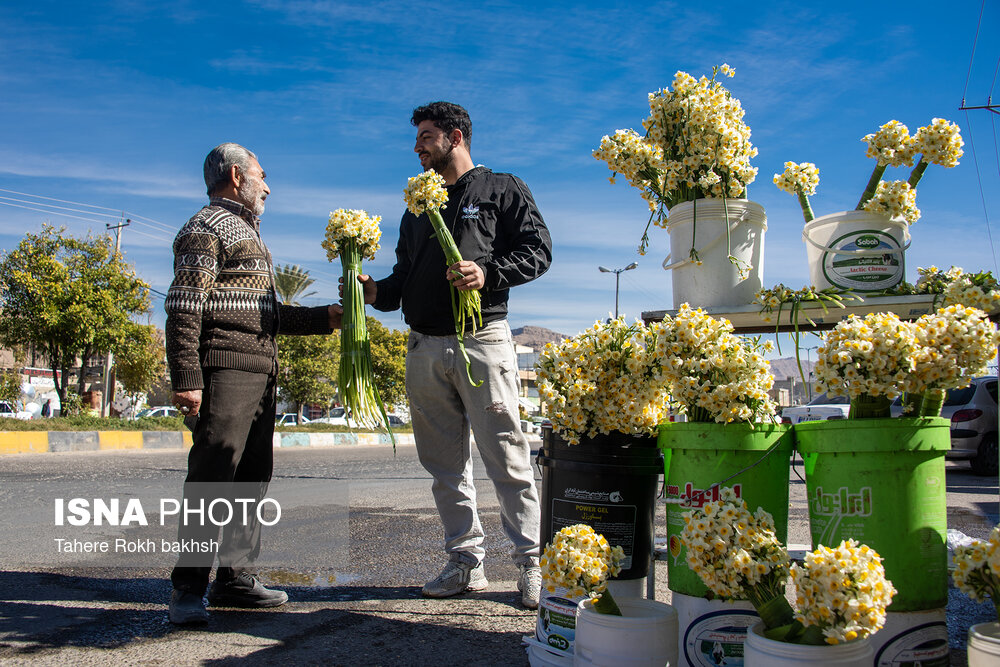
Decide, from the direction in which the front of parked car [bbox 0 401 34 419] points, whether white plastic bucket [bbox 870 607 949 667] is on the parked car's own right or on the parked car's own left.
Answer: on the parked car's own right

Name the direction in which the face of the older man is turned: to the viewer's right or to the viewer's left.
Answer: to the viewer's right

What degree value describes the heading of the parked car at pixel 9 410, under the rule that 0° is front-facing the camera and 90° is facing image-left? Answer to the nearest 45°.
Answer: approximately 270°

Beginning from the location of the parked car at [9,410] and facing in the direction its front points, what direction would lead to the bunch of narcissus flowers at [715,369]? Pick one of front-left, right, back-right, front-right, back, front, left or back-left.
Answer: right
